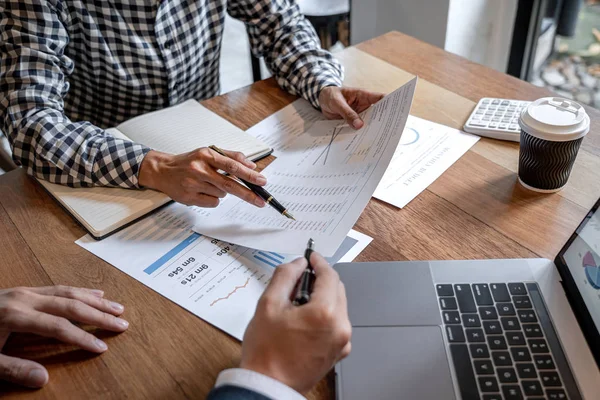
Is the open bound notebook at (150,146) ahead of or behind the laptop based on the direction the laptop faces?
ahead

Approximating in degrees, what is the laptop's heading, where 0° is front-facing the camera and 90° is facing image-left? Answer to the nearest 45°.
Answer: approximately 90°

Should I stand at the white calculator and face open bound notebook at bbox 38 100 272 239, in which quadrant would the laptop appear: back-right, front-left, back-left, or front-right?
front-left
